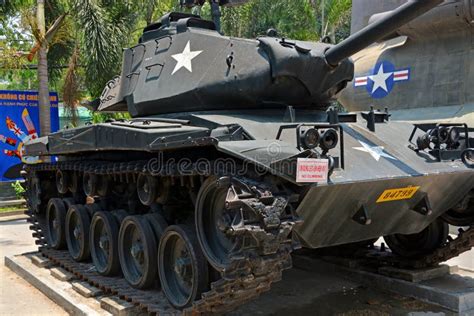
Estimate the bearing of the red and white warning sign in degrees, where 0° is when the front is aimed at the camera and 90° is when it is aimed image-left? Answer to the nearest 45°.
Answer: approximately 0°
